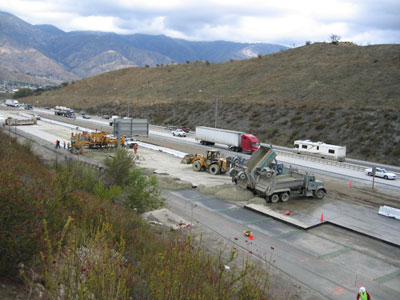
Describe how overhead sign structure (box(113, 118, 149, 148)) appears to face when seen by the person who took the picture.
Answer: facing away from the viewer

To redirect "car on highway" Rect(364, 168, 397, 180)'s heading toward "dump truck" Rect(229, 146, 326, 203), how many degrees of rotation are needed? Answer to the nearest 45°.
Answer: approximately 90° to its right

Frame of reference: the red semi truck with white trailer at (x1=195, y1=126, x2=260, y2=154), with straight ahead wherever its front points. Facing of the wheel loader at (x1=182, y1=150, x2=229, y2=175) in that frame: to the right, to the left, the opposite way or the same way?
the opposite way

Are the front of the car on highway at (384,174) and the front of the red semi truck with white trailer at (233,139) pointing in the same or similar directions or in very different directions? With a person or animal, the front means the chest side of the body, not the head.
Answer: same or similar directions

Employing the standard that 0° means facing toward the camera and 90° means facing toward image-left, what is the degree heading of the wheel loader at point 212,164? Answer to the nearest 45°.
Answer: approximately 135°

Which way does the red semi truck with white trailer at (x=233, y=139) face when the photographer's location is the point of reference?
facing the viewer and to the right of the viewer

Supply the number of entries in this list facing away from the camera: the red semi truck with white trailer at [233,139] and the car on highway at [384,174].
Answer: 0

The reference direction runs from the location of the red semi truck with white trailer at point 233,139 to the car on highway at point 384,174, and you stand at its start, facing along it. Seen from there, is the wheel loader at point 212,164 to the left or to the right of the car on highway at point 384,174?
right

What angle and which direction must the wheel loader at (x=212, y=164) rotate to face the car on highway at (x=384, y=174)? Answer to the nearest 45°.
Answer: approximately 135° to its right

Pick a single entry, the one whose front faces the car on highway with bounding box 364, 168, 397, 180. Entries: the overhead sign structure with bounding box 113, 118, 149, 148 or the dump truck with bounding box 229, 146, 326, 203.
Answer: the dump truck

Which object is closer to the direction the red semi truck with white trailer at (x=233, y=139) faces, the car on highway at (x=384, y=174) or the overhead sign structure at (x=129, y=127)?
the car on highway
